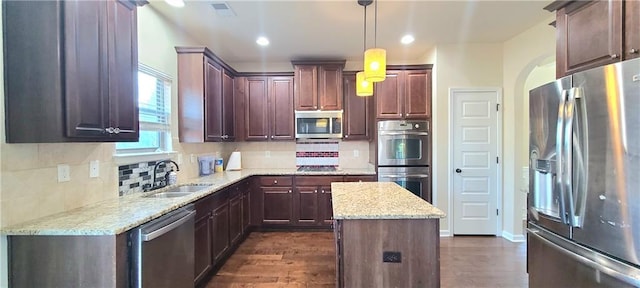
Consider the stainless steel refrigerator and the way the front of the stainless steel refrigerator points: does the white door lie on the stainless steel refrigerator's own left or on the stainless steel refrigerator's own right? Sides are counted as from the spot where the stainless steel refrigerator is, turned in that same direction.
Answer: on the stainless steel refrigerator's own right

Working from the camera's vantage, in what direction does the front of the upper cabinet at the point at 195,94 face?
facing the viewer and to the right of the viewer

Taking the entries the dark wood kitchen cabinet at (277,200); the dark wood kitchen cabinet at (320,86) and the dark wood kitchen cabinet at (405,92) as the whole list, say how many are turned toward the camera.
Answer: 3

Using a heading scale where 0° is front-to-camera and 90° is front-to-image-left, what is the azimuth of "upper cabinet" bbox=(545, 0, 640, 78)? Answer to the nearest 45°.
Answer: approximately 45°

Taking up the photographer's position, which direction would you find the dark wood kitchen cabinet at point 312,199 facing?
facing the viewer

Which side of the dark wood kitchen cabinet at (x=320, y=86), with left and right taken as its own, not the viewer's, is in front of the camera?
front

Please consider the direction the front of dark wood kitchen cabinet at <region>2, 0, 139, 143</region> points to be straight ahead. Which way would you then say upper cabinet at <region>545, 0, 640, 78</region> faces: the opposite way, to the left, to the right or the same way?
the opposite way

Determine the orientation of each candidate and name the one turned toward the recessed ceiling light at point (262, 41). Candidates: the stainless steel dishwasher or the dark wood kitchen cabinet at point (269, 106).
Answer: the dark wood kitchen cabinet

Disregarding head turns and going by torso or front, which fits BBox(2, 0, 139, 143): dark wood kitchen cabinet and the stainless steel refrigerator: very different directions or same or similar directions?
very different directions

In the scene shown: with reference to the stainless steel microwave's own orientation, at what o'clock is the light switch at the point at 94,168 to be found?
The light switch is roughly at 1 o'clock from the stainless steel microwave.

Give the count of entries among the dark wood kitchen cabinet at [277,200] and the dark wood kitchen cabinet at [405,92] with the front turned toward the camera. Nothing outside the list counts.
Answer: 2

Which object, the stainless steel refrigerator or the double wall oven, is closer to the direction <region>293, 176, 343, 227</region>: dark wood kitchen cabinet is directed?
the stainless steel refrigerator

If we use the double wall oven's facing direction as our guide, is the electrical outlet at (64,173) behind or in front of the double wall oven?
in front

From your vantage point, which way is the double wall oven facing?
toward the camera

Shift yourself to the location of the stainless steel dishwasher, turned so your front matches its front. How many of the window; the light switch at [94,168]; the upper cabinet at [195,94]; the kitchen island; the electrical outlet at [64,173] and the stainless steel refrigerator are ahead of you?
2

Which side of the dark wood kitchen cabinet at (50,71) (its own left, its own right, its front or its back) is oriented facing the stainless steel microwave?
left

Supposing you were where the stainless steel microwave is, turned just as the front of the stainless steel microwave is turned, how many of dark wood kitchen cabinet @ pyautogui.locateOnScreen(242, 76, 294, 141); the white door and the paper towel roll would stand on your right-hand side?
2

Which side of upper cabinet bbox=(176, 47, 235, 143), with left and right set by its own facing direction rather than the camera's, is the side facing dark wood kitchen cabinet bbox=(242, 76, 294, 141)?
left

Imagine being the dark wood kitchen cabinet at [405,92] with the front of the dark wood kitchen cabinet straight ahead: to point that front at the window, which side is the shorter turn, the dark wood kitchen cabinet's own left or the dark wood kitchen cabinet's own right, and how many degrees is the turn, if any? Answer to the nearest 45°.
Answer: approximately 45° to the dark wood kitchen cabinet's own right

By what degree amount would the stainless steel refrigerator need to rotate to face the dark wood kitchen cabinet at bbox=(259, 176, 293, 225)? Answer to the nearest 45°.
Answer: approximately 45° to its right
